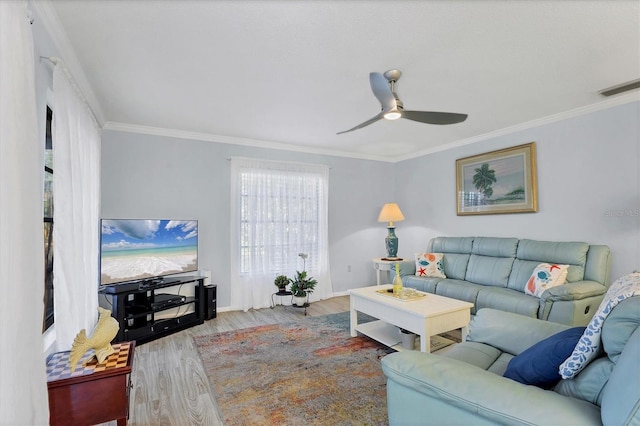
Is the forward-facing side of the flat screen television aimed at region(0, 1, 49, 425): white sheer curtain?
no

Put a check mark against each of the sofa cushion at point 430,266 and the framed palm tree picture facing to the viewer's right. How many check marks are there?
0

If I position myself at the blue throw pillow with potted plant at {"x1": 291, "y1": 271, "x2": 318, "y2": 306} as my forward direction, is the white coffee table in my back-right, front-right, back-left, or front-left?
front-right

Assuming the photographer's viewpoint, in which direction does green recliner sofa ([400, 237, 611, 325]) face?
facing the viewer and to the left of the viewer

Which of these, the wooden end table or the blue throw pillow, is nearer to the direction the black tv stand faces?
the blue throw pillow

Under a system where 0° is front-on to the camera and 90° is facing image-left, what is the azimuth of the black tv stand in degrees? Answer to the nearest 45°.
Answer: approximately 315°

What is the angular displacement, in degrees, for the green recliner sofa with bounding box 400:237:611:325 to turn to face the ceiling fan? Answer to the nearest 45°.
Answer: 0° — it already faces it

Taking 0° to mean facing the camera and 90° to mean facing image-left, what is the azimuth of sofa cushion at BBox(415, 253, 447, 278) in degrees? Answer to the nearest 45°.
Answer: approximately 0°

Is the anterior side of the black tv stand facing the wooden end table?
no

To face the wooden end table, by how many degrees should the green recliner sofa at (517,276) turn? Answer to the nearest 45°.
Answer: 0° — it already faces it

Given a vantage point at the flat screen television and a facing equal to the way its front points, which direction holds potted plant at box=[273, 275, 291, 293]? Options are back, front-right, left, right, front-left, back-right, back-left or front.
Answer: front-left

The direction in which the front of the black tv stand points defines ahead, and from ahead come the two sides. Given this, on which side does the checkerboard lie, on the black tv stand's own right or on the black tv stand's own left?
on the black tv stand's own right

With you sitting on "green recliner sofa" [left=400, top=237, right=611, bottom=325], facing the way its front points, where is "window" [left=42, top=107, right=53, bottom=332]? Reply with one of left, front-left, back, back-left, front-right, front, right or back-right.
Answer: front

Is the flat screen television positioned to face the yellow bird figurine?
no

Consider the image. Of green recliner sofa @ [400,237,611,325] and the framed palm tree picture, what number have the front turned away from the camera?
0

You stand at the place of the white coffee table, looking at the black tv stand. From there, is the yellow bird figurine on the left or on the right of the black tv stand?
left

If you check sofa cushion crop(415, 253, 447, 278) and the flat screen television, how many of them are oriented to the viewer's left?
0

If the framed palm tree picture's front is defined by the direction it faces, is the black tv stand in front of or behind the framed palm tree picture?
in front

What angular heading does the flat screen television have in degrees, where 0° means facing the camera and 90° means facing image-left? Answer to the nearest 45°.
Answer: approximately 315°
